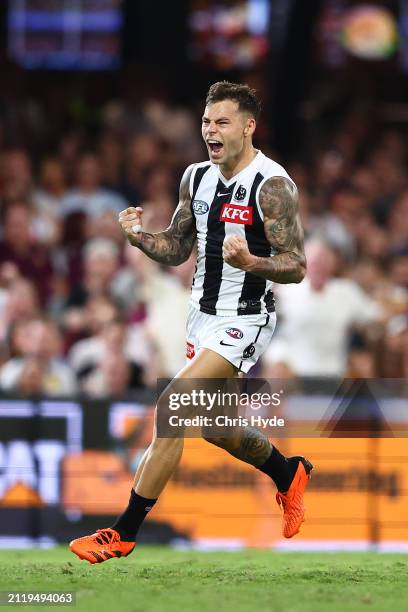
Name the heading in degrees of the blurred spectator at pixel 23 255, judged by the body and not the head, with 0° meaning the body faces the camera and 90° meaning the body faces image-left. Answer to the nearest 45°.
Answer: approximately 0°

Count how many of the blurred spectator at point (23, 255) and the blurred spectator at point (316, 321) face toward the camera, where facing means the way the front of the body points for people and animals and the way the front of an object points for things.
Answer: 2

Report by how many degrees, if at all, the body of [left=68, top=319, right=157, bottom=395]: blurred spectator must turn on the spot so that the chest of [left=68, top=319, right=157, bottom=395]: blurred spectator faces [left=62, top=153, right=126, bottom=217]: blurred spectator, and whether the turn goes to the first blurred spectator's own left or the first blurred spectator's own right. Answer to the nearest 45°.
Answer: approximately 180°

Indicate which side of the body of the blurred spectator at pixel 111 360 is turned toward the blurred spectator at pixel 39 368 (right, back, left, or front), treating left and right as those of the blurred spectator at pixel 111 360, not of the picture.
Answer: right

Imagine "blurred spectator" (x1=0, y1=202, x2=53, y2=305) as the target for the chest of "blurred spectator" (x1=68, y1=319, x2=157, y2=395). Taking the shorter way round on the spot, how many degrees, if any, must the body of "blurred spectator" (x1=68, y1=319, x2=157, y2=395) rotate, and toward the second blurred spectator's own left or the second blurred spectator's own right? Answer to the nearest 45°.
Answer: approximately 135° to the second blurred spectator's own right

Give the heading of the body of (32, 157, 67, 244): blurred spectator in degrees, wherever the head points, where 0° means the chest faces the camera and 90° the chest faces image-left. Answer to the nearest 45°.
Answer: approximately 0°

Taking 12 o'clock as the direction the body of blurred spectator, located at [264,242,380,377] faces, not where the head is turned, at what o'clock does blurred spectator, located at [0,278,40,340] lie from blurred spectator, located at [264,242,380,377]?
blurred spectator, located at [0,278,40,340] is roughly at 3 o'clock from blurred spectator, located at [264,242,380,377].
